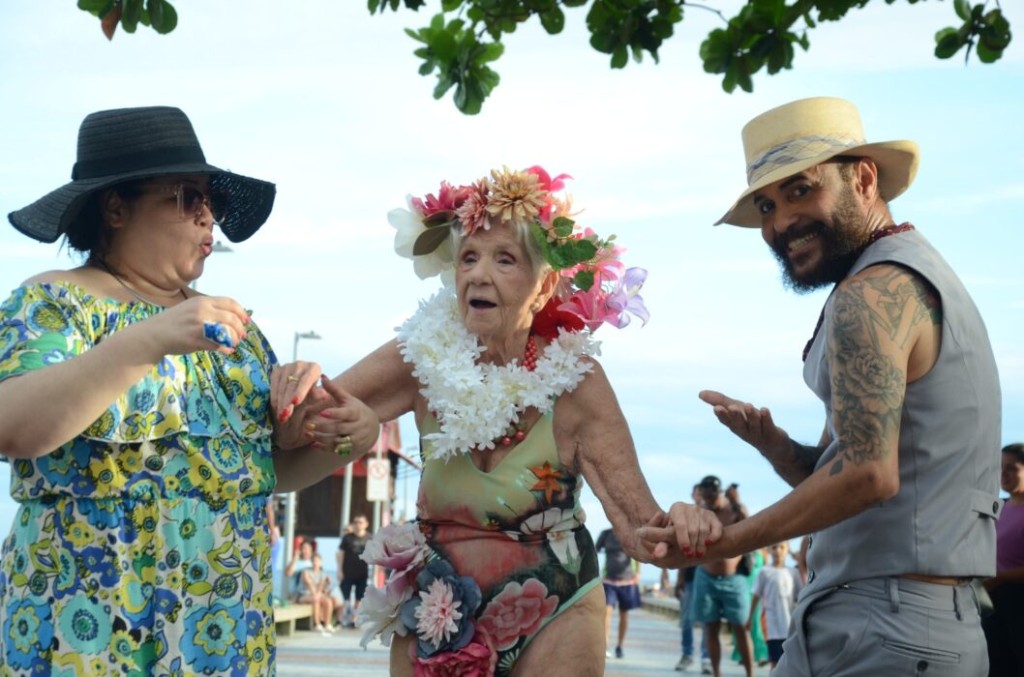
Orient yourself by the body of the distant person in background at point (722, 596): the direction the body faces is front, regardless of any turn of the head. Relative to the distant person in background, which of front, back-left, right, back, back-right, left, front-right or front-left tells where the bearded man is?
front

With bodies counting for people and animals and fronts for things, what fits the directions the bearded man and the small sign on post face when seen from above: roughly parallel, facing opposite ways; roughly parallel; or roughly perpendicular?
roughly perpendicular

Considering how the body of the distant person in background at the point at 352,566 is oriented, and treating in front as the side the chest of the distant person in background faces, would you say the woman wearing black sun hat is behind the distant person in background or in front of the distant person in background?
in front

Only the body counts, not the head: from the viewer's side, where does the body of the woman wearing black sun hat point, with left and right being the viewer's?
facing the viewer and to the right of the viewer

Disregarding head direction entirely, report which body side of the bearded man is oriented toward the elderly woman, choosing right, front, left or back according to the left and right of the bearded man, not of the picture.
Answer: front

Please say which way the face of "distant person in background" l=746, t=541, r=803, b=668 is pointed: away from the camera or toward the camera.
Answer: toward the camera

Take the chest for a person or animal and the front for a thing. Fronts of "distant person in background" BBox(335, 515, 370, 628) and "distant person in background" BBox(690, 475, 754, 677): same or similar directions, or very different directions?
same or similar directions

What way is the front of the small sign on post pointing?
toward the camera

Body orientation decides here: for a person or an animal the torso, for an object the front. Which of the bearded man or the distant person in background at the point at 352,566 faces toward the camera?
the distant person in background

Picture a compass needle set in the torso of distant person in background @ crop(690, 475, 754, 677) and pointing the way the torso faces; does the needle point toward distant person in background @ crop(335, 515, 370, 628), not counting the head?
no

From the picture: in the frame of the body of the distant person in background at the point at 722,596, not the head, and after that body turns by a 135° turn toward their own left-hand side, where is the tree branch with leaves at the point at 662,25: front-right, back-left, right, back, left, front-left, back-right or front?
back-right

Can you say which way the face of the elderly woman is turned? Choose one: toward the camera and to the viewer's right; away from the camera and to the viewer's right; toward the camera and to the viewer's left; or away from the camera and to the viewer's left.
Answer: toward the camera and to the viewer's left

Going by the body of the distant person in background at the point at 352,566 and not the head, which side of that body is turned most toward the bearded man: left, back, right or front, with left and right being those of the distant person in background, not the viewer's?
front
